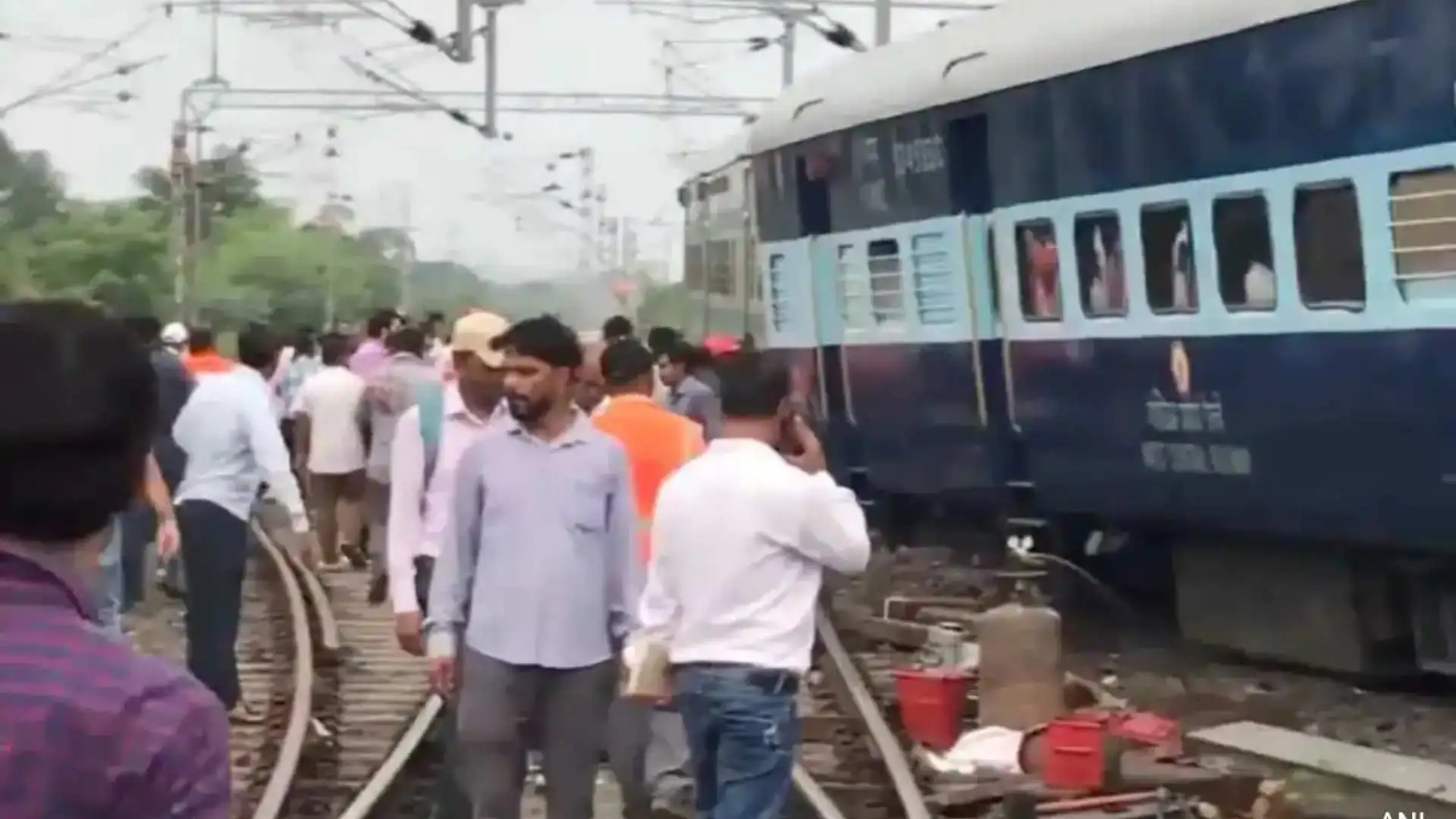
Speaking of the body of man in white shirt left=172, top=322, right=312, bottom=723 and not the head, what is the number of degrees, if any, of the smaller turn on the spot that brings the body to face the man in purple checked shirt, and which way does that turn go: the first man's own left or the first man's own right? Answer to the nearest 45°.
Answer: approximately 135° to the first man's own right

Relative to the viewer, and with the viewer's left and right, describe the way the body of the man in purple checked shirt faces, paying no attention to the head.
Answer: facing away from the viewer

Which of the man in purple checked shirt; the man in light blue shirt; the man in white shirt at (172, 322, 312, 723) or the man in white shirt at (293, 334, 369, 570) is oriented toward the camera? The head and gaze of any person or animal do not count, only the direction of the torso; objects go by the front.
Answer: the man in light blue shirt

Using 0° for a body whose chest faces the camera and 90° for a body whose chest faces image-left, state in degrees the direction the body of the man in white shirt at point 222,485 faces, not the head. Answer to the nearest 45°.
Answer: approximately 225°

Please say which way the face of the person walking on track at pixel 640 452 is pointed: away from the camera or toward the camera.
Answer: away from the camera

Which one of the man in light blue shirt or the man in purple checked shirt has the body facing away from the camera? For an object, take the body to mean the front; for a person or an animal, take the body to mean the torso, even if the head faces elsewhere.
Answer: the man in purple checked shirt

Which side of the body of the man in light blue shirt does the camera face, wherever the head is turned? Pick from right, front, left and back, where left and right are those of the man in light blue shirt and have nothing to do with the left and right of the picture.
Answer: front

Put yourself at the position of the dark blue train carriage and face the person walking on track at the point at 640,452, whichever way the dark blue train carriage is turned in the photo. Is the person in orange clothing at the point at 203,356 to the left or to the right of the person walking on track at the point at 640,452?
right

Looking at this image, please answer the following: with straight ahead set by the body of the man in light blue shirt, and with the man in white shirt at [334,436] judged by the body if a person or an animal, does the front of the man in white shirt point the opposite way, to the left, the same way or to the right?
the opposite way

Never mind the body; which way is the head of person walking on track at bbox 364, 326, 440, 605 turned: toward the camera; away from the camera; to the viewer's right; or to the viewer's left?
away from the camera

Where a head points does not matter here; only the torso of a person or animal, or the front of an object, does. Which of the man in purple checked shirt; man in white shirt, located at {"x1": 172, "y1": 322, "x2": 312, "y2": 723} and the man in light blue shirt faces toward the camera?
the man in light blue shirt

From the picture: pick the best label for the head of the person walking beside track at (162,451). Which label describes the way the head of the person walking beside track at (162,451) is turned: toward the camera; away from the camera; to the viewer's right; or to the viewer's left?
away from the camera

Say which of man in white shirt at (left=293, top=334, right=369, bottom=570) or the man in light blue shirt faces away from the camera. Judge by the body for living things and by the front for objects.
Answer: the man in white shirt

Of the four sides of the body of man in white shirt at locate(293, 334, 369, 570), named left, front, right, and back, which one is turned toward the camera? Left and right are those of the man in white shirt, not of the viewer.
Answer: back

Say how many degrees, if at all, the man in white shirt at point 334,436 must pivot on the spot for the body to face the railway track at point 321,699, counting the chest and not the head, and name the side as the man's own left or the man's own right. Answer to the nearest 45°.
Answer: approximately 180°

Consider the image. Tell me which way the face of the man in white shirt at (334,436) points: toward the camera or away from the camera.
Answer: away from the camera

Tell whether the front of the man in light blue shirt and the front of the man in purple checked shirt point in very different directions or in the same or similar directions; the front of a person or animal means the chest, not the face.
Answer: very different directions
